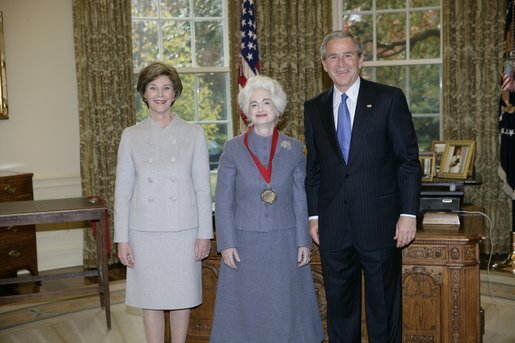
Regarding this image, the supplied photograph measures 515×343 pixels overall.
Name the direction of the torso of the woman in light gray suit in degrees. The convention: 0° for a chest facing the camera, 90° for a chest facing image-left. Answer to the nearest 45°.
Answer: approximately 0°

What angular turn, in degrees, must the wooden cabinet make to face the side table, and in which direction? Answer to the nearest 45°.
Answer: approximately 45° to its right

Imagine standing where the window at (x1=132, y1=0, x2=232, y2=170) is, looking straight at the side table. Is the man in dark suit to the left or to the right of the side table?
left

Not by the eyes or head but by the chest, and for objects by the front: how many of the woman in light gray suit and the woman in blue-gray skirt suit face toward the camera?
2

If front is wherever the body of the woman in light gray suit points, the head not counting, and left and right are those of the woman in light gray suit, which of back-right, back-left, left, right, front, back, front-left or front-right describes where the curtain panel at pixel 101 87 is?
back

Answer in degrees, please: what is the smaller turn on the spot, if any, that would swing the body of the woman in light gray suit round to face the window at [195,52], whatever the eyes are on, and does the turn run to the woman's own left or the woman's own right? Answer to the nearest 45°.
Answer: approximately 180°

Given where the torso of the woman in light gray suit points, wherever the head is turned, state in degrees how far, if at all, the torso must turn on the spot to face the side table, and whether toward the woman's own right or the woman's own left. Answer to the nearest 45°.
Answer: approximately 135° to the woman's own right
